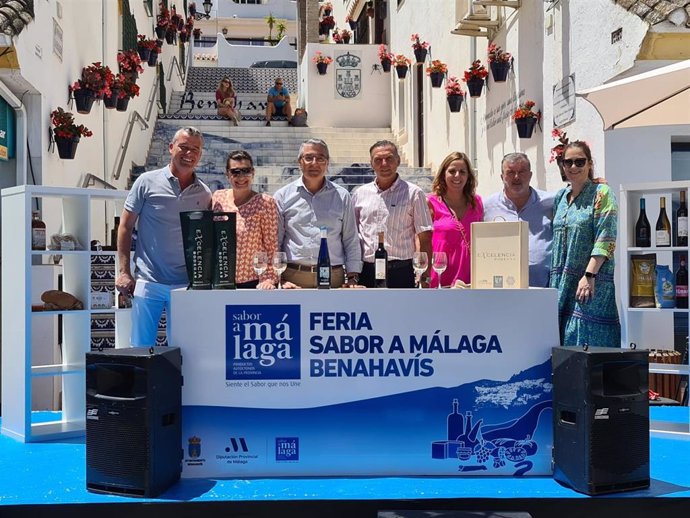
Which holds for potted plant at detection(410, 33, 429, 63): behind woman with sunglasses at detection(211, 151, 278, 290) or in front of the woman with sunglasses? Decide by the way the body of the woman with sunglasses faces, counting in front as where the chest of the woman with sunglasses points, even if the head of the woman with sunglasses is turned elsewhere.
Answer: behind

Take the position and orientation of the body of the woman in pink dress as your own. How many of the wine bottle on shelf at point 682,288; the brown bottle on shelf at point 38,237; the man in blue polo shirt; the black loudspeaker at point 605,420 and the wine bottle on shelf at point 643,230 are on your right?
2

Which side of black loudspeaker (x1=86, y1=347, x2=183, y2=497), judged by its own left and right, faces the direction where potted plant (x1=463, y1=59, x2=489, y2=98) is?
back

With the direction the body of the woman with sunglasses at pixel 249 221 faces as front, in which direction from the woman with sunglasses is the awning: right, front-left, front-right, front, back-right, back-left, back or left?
left

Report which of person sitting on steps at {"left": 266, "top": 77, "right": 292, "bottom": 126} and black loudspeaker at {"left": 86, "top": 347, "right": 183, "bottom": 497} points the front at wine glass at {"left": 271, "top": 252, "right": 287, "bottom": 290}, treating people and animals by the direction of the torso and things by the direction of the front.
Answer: the person sitting on steps

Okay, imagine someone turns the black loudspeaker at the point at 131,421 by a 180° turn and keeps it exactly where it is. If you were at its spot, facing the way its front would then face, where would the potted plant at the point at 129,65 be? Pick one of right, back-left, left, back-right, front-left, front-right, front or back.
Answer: front-left

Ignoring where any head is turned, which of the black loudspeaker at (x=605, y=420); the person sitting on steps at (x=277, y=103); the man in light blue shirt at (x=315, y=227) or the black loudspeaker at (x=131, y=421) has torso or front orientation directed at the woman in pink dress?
the person sitting on steps

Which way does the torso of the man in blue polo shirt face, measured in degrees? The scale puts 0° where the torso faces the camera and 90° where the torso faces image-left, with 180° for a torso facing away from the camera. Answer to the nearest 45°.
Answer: approximately 315°

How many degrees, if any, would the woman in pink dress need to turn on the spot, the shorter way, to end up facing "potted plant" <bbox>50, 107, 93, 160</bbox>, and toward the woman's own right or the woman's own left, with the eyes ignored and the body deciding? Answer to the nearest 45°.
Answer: approximately 135° to the woman's own right

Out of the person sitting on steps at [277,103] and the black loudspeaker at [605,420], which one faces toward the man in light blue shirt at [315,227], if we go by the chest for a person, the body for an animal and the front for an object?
the person sitting on steps

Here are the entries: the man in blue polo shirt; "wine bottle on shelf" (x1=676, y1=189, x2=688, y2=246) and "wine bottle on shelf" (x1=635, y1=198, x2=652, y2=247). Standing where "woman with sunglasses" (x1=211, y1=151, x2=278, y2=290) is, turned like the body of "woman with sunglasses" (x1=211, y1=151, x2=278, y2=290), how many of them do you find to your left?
2

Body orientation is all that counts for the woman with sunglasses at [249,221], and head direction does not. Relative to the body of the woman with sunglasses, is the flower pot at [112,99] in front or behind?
behind
